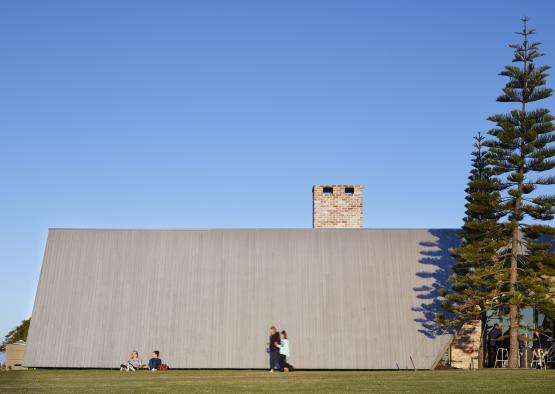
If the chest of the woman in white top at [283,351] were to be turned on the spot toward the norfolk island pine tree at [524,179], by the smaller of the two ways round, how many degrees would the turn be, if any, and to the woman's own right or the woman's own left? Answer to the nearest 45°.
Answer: approximately 180°

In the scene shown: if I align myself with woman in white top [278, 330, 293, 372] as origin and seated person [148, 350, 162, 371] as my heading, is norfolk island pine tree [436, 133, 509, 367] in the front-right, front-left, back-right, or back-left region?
back-right

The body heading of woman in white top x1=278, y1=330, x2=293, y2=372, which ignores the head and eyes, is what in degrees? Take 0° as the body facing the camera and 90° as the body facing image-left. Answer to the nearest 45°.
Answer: approximately 90°

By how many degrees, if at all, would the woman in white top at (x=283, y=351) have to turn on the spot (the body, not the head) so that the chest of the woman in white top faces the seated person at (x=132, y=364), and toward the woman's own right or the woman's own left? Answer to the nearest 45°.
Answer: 0° — they already face them

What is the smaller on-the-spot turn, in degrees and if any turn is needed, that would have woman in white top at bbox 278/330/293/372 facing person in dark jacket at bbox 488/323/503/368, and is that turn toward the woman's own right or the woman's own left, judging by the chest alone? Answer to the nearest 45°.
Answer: approximately 180°

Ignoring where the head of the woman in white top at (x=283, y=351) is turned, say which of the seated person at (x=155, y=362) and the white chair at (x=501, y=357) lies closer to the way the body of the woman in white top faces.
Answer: the seated person
